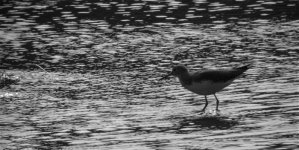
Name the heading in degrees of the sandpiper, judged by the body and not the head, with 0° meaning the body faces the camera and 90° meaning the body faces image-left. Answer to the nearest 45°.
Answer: approximately 90°
